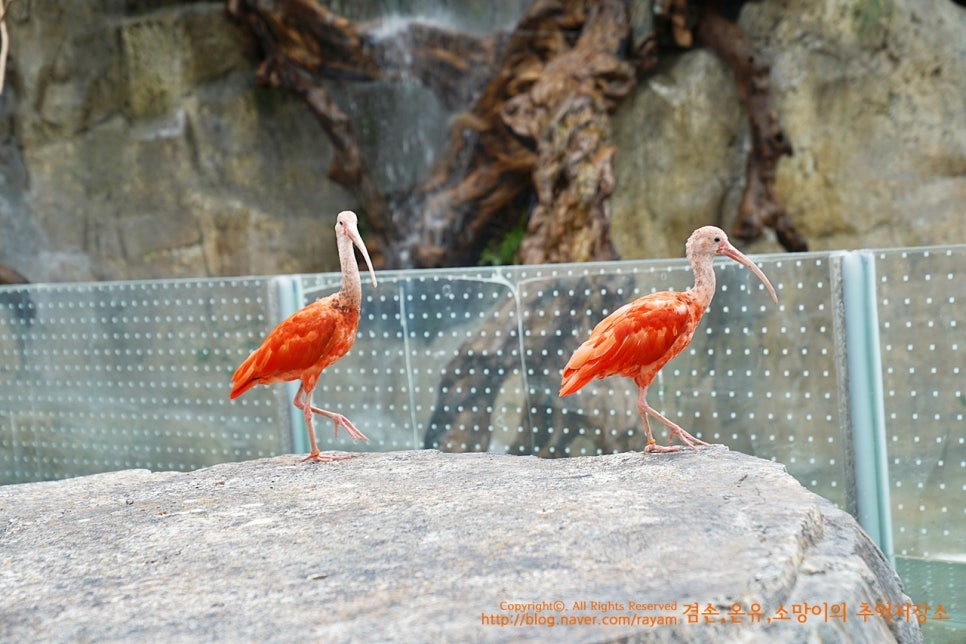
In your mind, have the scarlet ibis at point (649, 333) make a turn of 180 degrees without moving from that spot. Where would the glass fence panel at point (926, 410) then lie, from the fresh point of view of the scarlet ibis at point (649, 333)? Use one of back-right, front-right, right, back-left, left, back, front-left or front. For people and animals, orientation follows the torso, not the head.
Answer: back-right

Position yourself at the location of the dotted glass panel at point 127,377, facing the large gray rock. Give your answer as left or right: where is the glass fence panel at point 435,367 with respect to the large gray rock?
left

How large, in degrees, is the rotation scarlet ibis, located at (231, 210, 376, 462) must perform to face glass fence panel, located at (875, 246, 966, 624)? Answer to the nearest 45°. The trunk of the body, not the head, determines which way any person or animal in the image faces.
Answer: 0° — it already faces it

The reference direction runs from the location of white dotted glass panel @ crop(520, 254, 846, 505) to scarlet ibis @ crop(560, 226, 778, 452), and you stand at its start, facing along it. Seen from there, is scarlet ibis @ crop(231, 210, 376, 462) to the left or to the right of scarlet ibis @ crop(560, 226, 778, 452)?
right

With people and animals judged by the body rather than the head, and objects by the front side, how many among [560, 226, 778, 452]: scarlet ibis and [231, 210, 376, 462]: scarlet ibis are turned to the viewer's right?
2

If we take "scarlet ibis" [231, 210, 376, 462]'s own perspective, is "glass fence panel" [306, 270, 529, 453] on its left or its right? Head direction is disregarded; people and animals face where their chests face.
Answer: on its left

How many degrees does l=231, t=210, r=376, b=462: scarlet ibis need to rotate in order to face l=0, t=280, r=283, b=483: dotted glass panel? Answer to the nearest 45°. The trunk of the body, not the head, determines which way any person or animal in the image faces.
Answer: approximately 135° to its left

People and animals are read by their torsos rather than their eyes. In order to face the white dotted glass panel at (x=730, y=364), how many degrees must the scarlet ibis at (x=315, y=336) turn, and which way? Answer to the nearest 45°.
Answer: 0° — it already faces it

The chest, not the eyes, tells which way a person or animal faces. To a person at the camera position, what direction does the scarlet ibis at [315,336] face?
facing to the right of the viewer

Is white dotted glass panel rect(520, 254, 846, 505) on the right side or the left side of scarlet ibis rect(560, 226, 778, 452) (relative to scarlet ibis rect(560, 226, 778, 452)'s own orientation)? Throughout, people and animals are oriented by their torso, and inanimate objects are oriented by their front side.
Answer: on its left

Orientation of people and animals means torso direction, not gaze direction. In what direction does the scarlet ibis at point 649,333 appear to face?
to the viewer's right
